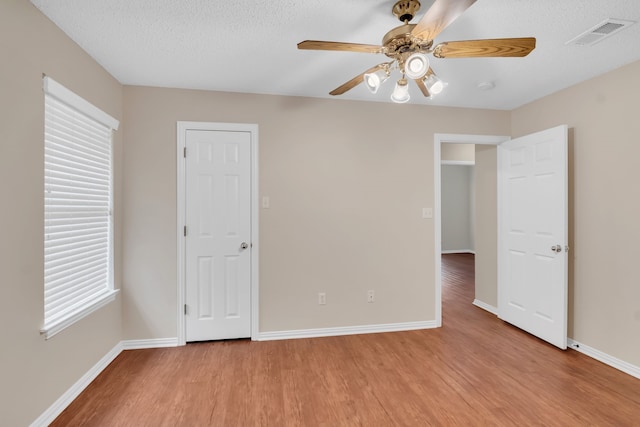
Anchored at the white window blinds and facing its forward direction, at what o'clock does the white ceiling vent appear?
The white ceiling vent is roughly at 12 o'clock from the white window blinds.

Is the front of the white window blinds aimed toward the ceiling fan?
yes

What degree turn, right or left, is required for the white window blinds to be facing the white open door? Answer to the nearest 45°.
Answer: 0° — it already faces it

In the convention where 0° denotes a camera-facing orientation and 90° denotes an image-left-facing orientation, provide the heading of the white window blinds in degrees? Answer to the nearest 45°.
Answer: approximately 315°
